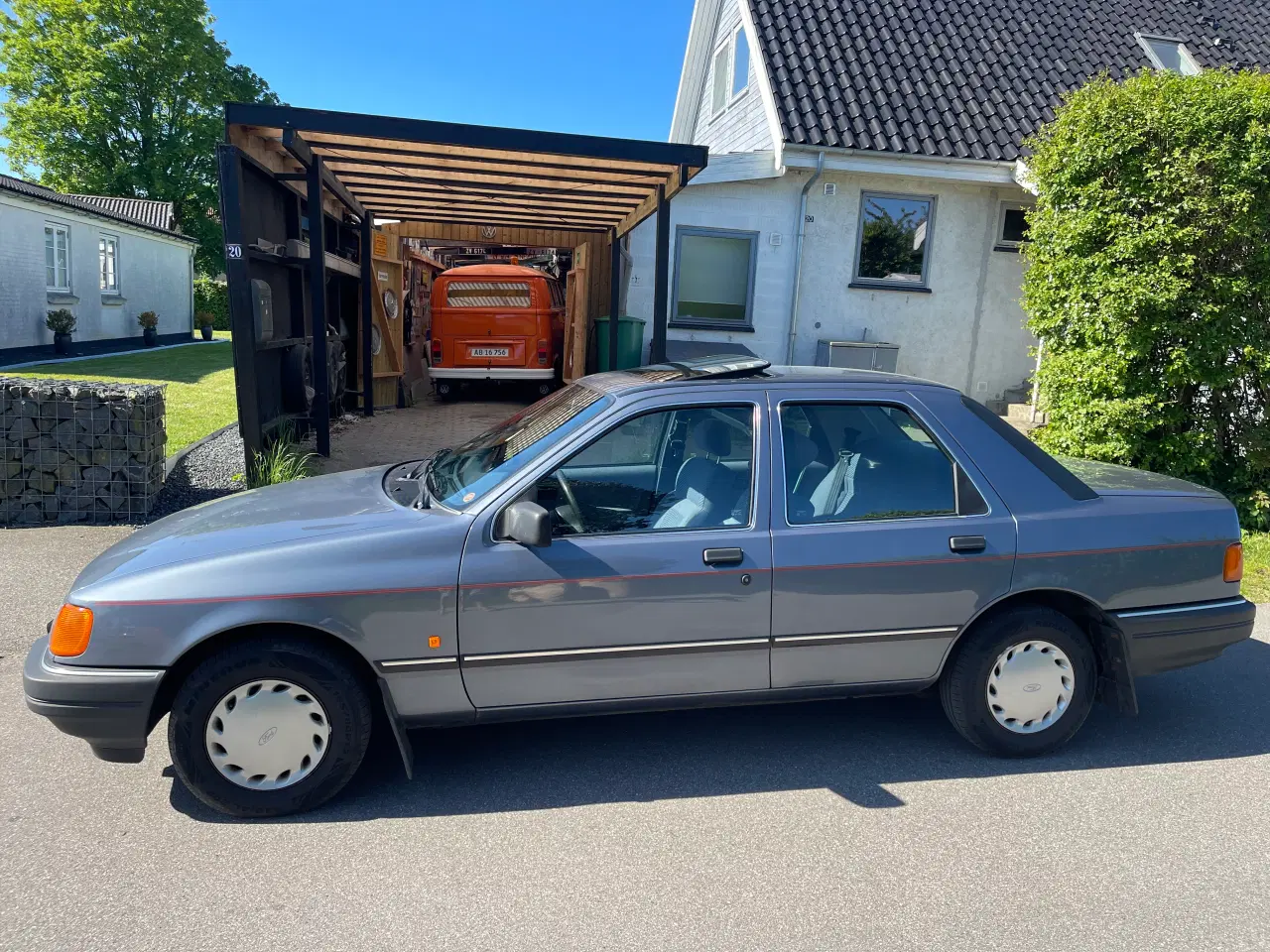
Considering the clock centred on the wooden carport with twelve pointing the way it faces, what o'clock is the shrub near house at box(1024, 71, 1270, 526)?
The shrub near house is roughly at 10 o'clock from the wooden carport.

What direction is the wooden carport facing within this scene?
toward the camera

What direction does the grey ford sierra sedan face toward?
to the viewer's left

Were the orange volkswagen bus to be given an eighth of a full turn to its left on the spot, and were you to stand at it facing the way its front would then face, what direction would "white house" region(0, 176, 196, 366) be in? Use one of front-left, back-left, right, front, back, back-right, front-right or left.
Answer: front

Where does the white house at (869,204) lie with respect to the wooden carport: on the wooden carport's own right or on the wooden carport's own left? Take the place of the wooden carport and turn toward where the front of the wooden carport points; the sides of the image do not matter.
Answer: on the wooden carport's own left

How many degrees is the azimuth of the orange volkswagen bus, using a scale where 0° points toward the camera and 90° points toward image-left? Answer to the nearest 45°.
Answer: approximately 180°

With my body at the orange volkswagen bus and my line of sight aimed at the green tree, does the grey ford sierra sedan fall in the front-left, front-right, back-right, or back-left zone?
back-left

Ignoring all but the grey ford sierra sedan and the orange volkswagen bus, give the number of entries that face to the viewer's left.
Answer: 1

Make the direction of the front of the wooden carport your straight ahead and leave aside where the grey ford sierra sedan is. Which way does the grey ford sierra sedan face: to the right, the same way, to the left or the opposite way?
to the right

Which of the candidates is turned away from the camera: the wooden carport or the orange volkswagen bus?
the orange volkswagen bus

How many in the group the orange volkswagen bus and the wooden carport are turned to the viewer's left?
0

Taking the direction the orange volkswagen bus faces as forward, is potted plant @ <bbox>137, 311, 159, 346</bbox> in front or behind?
in front

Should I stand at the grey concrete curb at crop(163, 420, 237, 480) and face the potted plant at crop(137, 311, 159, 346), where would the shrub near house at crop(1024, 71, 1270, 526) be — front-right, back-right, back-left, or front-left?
back-right

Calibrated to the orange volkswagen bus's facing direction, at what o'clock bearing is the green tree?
The green tree is roughly at 11 o'clock from the orange volkswagen bus.

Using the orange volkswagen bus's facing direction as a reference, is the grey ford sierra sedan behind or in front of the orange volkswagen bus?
behind
